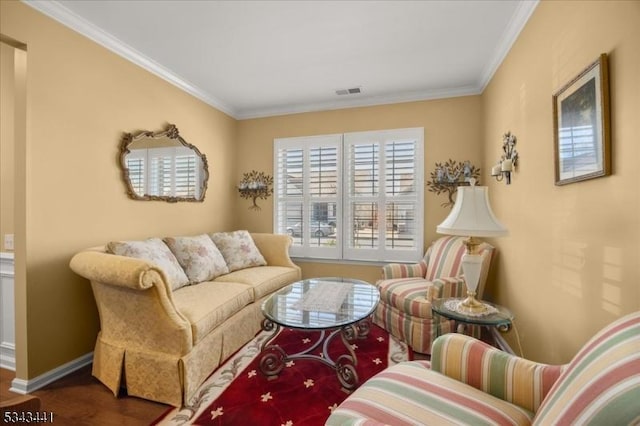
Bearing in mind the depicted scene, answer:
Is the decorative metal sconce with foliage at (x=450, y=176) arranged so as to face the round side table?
yes

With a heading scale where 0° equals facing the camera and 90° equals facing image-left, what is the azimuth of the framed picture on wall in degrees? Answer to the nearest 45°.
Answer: approximately 45°

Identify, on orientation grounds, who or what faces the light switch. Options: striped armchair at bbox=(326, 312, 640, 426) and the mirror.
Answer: the striped armchair

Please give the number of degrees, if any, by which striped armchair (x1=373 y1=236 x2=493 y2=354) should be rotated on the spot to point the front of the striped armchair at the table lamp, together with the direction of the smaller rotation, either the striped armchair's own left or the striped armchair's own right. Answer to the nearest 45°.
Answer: approximately 90° to the striped armchair's own left

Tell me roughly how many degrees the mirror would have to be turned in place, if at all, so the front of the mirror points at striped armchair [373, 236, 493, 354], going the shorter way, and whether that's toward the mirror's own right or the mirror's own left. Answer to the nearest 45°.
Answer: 0° — it already faces it

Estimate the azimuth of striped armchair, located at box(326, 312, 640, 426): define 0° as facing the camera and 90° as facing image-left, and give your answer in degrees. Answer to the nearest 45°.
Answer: approximately 90°

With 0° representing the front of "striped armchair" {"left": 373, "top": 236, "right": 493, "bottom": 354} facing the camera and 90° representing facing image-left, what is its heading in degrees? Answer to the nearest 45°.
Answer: approximately 45°
